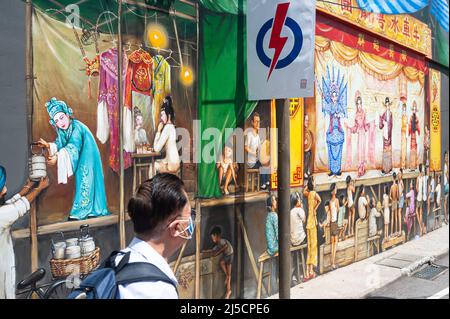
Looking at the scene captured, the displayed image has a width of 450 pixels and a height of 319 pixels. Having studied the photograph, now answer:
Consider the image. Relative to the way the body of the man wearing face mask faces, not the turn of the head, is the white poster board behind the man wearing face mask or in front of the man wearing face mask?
in front

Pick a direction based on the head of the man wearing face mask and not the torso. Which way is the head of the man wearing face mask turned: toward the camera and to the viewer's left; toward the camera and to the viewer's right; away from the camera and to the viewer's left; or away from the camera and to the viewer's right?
away from the camera and to the viewer's right

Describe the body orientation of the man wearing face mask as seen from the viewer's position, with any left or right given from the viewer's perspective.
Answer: facing away from the viewer and to the right of the viewer
